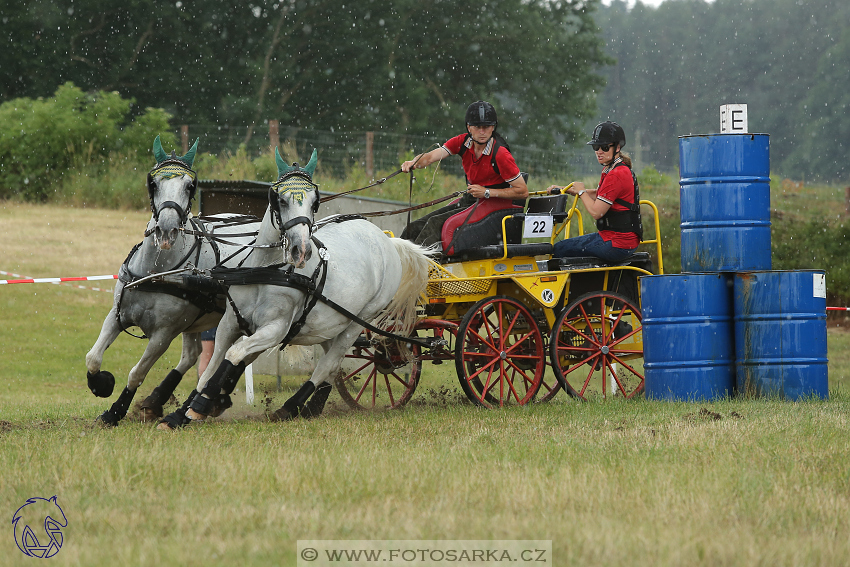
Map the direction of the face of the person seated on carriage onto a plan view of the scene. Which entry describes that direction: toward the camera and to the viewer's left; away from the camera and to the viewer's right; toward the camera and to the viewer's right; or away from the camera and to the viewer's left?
toward the camera and to the viewer's left

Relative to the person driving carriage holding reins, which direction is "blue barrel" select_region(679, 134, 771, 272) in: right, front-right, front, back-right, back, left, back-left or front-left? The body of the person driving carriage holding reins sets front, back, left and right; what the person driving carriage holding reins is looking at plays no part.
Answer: back-left

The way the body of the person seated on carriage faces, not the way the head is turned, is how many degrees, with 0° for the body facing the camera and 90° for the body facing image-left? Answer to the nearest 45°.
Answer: approximately 90°

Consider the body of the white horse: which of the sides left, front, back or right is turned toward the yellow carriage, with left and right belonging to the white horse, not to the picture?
back

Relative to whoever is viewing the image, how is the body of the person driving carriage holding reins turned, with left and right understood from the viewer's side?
facing the viewer and to the left of the viewer

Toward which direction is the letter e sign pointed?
toward the camera

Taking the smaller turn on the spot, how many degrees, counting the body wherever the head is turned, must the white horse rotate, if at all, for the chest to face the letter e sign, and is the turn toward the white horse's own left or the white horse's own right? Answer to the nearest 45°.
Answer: approximately 135° to the white horse's own left

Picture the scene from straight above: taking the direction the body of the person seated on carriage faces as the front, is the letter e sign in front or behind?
behind

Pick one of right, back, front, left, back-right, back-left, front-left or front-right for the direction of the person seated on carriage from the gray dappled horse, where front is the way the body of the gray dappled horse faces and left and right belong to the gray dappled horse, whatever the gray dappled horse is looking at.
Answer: back-left
